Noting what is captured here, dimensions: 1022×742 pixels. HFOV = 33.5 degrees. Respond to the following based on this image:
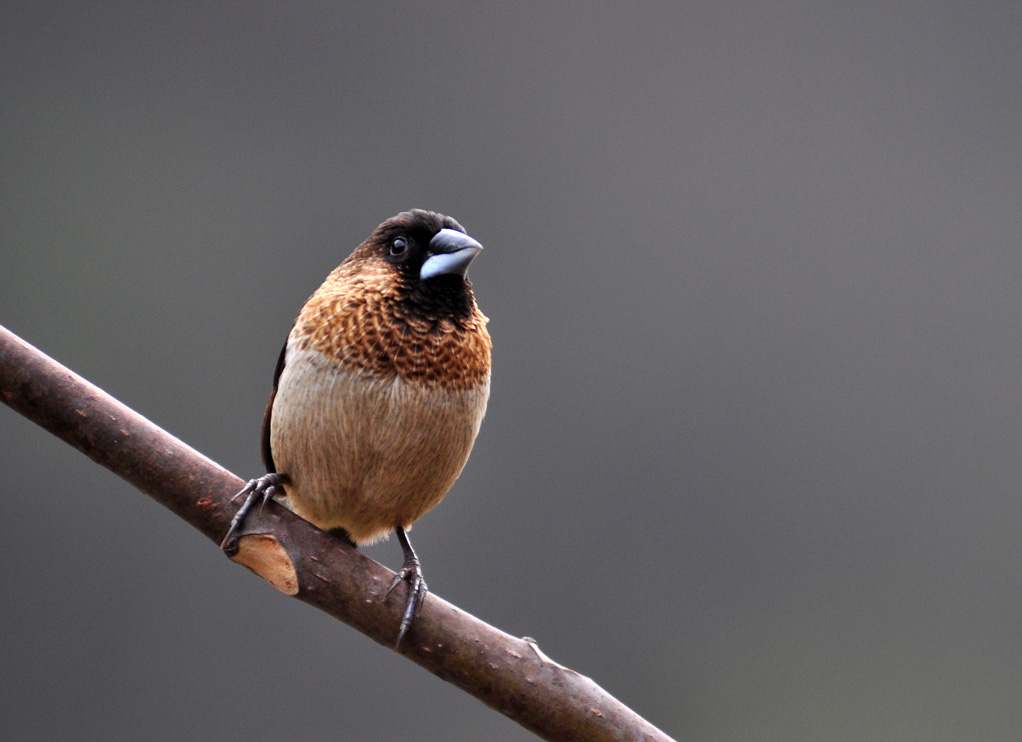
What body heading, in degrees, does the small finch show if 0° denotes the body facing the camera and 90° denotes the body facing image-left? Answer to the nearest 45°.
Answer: approximately 315°
